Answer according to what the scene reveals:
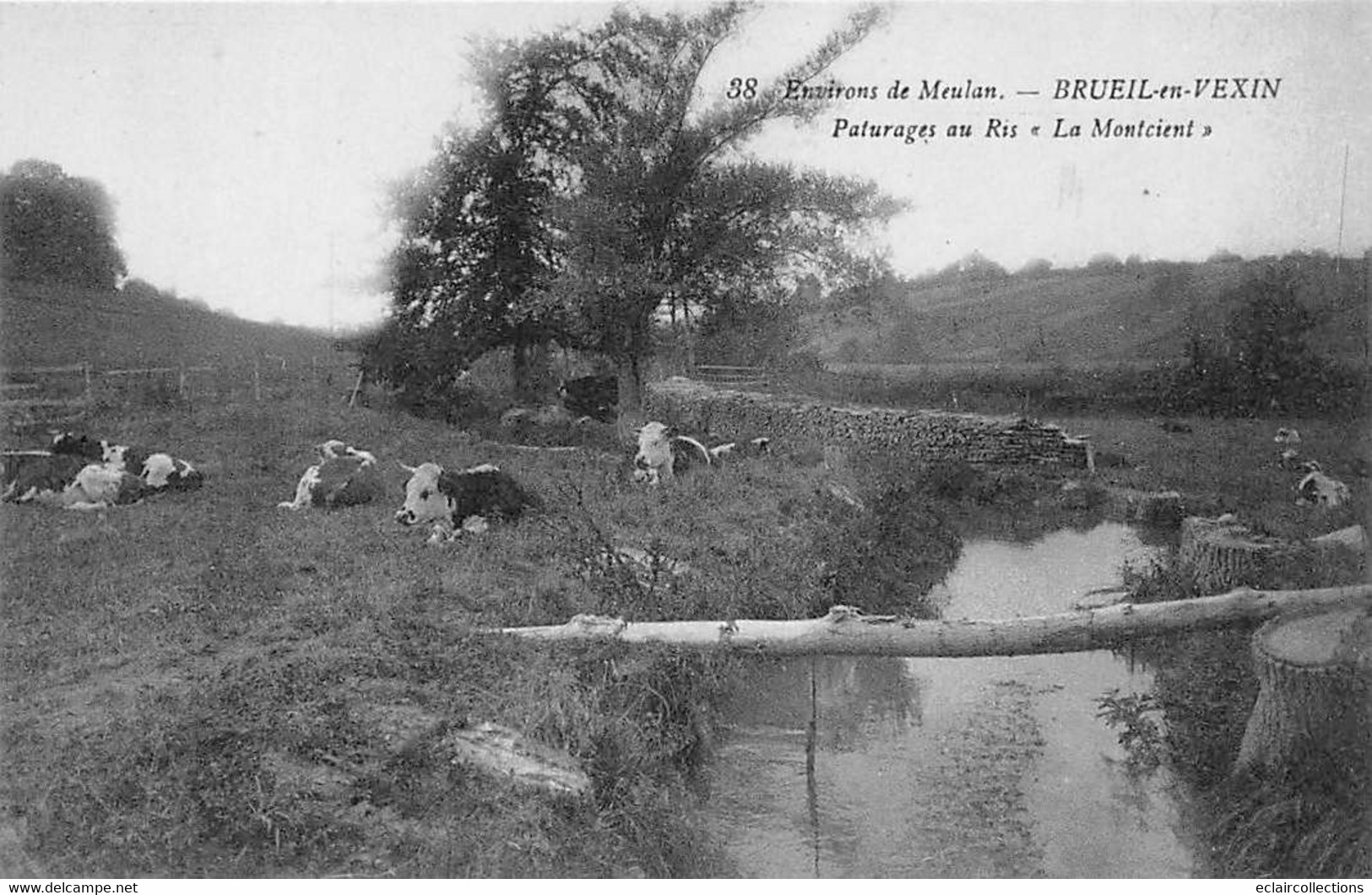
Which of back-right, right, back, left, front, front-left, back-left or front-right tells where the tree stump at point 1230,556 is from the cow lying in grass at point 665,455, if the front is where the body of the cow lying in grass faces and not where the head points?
left

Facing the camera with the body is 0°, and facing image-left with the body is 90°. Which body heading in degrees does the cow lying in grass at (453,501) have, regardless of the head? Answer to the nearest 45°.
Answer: approximately 45°

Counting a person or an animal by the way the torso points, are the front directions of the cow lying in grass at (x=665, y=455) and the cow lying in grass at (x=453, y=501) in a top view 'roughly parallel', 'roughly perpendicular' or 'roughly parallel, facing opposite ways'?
roughly parallel

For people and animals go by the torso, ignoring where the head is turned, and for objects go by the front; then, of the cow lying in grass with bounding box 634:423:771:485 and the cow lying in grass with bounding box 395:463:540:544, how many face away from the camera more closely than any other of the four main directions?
0

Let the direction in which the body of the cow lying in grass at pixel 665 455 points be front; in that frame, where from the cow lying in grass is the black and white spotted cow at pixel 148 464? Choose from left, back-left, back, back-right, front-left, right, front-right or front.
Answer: front

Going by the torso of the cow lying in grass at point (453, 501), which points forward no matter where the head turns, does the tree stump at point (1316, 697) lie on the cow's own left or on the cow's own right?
on the cow's own left

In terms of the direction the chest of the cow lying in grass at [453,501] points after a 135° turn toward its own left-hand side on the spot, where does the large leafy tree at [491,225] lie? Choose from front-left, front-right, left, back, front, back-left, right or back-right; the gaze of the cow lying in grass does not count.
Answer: left

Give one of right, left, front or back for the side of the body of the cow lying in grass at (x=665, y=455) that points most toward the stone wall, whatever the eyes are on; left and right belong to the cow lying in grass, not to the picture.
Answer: back

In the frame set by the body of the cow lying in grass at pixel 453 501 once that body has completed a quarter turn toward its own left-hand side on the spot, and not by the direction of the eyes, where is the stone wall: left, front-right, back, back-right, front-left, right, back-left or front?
left

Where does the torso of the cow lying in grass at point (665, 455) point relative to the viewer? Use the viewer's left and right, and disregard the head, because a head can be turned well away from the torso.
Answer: facing the viewer and to the left of the viewer
